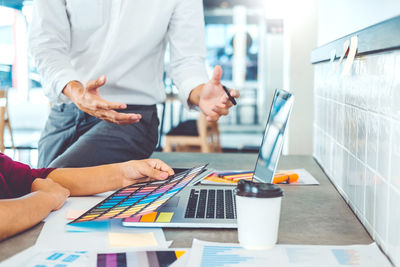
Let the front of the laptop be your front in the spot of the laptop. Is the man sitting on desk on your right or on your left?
on your right

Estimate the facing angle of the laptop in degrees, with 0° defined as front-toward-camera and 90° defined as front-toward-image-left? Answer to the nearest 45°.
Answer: approximately 90°
